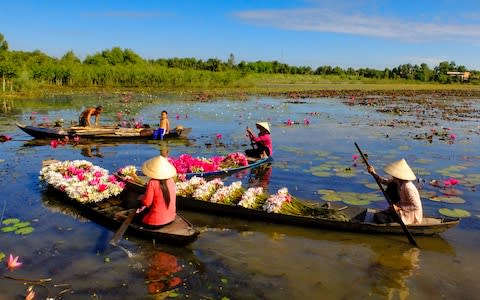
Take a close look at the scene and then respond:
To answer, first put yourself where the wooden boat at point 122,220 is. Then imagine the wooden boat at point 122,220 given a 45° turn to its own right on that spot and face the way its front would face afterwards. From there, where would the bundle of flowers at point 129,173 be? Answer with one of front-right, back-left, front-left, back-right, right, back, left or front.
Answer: front

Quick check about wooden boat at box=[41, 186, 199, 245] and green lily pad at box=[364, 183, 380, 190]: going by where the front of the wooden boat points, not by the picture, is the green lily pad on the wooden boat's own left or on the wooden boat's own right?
on the wooden boat's own right

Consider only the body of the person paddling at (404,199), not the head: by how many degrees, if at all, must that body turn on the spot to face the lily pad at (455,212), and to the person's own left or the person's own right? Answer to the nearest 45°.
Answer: approximately 135° to the person's own right

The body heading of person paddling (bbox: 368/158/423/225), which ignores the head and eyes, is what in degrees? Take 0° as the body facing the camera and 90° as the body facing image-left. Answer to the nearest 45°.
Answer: approximately 90°

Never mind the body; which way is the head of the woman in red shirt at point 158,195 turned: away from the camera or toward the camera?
away from the camera

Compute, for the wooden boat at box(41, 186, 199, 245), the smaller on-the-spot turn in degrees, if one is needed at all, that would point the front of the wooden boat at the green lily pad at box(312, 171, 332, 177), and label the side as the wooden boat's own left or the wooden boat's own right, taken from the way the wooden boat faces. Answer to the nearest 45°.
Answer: approximately 90° to the wooden boat's own right

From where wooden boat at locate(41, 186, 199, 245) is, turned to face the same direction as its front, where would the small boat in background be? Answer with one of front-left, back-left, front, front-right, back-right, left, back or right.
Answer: front-right

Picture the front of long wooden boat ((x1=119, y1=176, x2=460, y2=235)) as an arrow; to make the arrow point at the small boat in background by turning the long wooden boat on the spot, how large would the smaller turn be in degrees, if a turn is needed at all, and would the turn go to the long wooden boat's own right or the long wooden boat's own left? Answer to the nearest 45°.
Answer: approximately 45° to the long wooden boat's own right

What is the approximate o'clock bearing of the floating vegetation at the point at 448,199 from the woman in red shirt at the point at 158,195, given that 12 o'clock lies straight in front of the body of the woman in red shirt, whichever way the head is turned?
The floating vegetation is roughly at 4 o'clock from the woman in red shirt.

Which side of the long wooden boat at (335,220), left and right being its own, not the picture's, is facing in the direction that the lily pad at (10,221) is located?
front

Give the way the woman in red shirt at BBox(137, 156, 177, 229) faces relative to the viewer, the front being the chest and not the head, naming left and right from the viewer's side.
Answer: facing away from the viewer and to the left of the viewer

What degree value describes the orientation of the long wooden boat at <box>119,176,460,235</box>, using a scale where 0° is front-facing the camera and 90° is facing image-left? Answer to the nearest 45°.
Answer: approximately 90°
